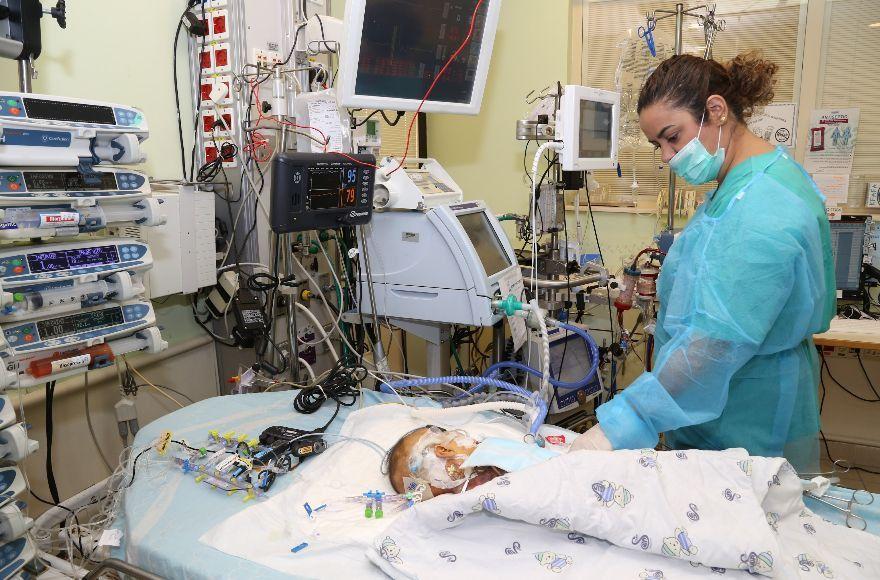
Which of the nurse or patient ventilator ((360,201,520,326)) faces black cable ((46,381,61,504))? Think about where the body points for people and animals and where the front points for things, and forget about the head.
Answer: the nurse

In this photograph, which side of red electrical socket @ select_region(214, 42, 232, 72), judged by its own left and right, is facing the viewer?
front

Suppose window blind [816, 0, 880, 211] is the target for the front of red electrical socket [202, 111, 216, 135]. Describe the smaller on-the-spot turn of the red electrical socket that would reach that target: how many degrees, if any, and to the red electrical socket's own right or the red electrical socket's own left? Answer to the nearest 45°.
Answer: approximately 90° to the red electrical socket's own left

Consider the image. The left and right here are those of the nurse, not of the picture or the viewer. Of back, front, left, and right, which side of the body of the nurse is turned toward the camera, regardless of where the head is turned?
left

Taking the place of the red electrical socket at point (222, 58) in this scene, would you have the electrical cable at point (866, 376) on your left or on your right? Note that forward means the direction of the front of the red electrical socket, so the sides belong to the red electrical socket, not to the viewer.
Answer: on your left

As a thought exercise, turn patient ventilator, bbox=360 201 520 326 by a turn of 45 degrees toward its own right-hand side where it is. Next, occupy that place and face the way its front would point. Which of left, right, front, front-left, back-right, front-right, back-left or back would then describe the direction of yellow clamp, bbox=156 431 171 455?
front-right

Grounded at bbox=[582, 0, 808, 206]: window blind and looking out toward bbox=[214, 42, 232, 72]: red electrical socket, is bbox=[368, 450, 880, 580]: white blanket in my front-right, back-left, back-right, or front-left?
front-left

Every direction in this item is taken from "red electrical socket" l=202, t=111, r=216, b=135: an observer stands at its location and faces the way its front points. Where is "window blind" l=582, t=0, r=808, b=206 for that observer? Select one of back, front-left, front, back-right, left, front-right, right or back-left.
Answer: left

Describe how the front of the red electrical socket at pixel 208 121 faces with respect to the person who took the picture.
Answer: facing the viewer

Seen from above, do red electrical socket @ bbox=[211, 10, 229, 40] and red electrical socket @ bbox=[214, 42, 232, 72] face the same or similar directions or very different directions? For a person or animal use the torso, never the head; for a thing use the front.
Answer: same or similar directions
